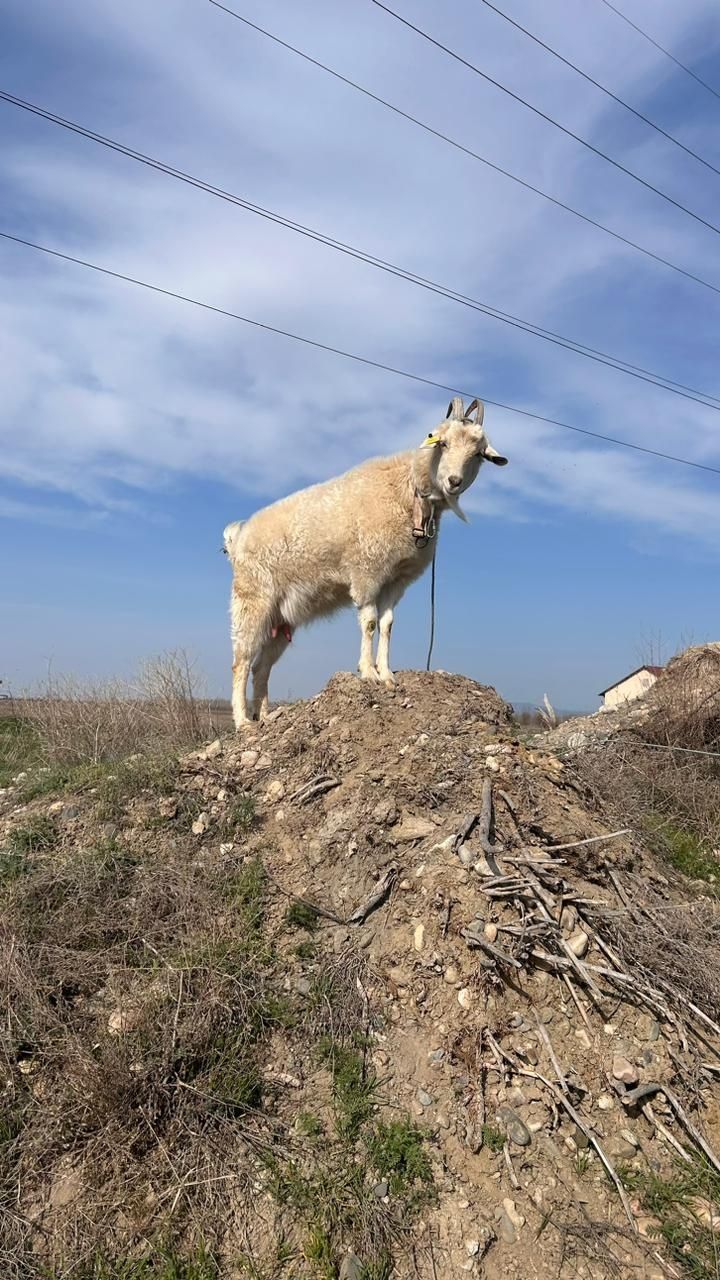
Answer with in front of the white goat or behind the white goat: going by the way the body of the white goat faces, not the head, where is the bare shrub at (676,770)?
in front

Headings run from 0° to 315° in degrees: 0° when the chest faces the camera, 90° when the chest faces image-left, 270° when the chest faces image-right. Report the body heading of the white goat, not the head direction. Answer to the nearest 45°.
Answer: approximately 270°

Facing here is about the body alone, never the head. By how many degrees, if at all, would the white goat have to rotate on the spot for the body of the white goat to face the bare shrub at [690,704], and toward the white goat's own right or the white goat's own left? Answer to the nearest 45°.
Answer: approximately 45° to the white goat's own left

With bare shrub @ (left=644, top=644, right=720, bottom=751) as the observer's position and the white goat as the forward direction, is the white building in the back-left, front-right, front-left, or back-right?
back-right

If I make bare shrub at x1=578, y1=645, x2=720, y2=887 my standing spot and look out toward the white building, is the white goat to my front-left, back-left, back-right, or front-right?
back-left

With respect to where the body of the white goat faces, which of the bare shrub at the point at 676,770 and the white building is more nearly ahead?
the bare shrub

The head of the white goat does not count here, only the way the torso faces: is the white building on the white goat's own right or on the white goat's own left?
on the white goat's own left
